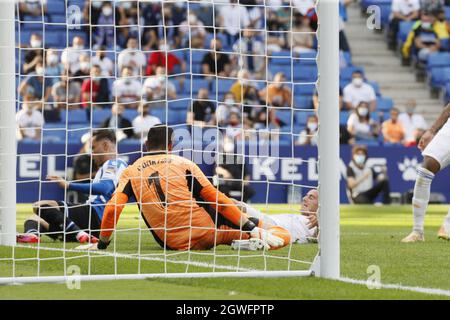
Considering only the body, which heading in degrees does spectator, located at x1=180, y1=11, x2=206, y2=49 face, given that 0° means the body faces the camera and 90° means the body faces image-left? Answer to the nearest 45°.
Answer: approximately 0°

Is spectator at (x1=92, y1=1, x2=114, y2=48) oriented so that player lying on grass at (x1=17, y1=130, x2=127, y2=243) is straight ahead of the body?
yes

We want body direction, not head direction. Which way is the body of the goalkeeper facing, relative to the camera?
away from the camera

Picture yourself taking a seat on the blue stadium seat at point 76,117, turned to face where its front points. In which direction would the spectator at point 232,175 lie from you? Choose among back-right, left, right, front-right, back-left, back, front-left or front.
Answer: front-left

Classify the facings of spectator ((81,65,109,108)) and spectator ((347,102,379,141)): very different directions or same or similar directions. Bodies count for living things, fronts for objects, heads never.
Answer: same or similar directions

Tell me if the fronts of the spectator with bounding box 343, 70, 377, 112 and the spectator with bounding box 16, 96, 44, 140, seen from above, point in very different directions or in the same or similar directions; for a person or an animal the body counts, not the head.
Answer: same or similar directions

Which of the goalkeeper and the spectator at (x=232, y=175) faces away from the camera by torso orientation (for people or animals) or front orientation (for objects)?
the goalkeeper

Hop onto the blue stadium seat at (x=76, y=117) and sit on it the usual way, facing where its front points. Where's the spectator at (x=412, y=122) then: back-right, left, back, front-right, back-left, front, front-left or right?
left

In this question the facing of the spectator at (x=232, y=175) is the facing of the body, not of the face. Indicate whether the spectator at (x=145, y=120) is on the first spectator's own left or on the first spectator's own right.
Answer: on the first spectator's own right

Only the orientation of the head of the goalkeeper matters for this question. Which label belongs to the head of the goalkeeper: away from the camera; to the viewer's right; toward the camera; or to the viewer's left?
away from the camera

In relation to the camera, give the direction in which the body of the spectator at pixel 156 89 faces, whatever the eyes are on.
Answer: toward the camera

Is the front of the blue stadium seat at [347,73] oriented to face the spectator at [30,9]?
no

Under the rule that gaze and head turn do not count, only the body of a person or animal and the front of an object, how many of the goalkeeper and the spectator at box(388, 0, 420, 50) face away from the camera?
1

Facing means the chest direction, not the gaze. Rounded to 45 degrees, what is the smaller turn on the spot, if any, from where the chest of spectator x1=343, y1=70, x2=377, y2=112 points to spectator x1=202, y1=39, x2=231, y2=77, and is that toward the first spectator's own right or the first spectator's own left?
approximately 45° to the first spectator's own right

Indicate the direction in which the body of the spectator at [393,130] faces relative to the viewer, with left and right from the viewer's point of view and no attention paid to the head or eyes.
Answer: facing the viewer

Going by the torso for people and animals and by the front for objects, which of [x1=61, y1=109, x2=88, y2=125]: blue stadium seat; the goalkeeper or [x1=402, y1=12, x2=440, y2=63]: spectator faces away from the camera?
the goalkeeper
